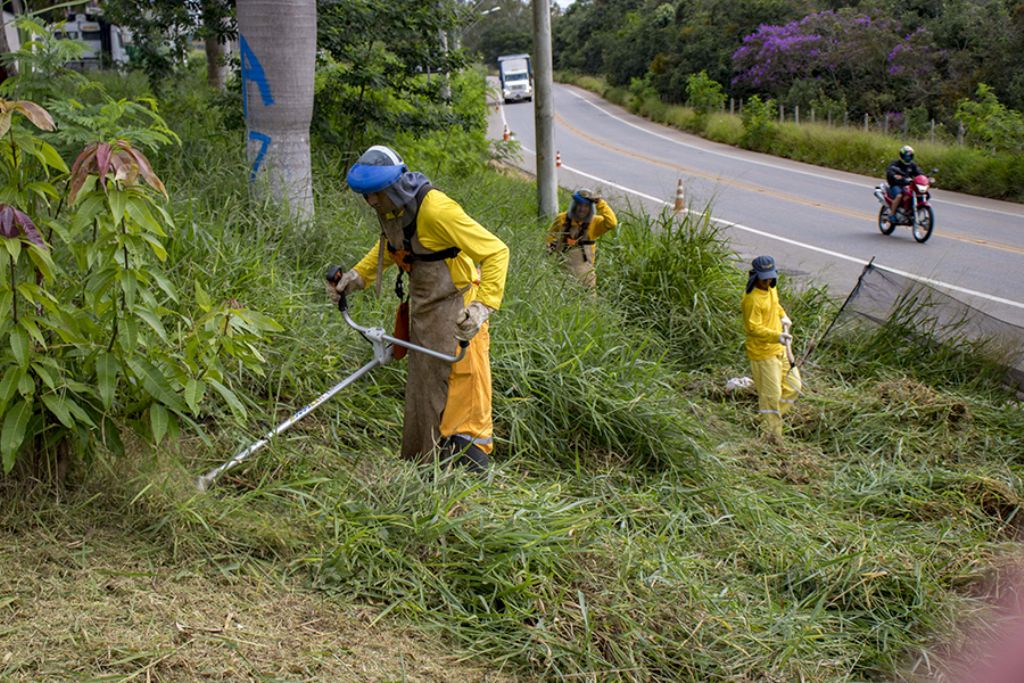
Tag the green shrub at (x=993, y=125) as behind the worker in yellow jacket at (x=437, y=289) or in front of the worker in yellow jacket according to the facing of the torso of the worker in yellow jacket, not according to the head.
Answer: behind

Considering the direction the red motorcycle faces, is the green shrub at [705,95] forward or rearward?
rearward

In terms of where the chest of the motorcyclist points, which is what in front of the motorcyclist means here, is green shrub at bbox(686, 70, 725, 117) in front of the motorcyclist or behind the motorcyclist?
behind

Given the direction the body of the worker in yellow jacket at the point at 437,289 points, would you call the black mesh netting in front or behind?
behind

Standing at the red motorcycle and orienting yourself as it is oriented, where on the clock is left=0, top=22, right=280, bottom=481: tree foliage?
The tree foliage is roughly at 2 o'clock from the red motorcycle.

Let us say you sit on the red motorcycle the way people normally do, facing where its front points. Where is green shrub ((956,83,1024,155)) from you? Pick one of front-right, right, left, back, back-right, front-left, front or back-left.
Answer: back-left

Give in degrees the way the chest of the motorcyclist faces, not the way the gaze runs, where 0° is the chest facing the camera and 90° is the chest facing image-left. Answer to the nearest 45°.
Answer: approximately 315°

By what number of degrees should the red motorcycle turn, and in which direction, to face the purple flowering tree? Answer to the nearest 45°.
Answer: approximately 135° to its left

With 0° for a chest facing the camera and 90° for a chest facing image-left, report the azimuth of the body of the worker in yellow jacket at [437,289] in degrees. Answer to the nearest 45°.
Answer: approximately 45°
